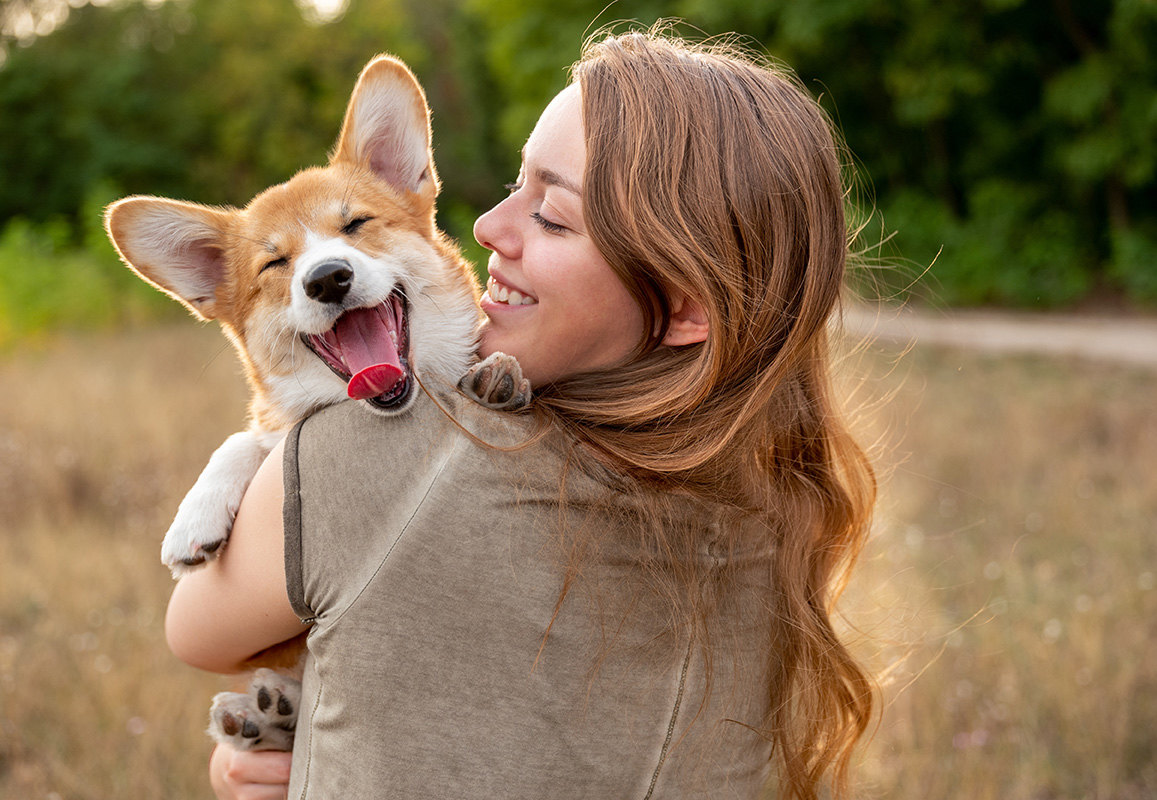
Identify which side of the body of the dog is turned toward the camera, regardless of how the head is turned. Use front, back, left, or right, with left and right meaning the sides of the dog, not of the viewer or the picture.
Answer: front

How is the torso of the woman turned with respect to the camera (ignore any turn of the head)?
away from the camera

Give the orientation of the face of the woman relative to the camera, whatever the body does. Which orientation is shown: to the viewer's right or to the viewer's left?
to the viewer's left
